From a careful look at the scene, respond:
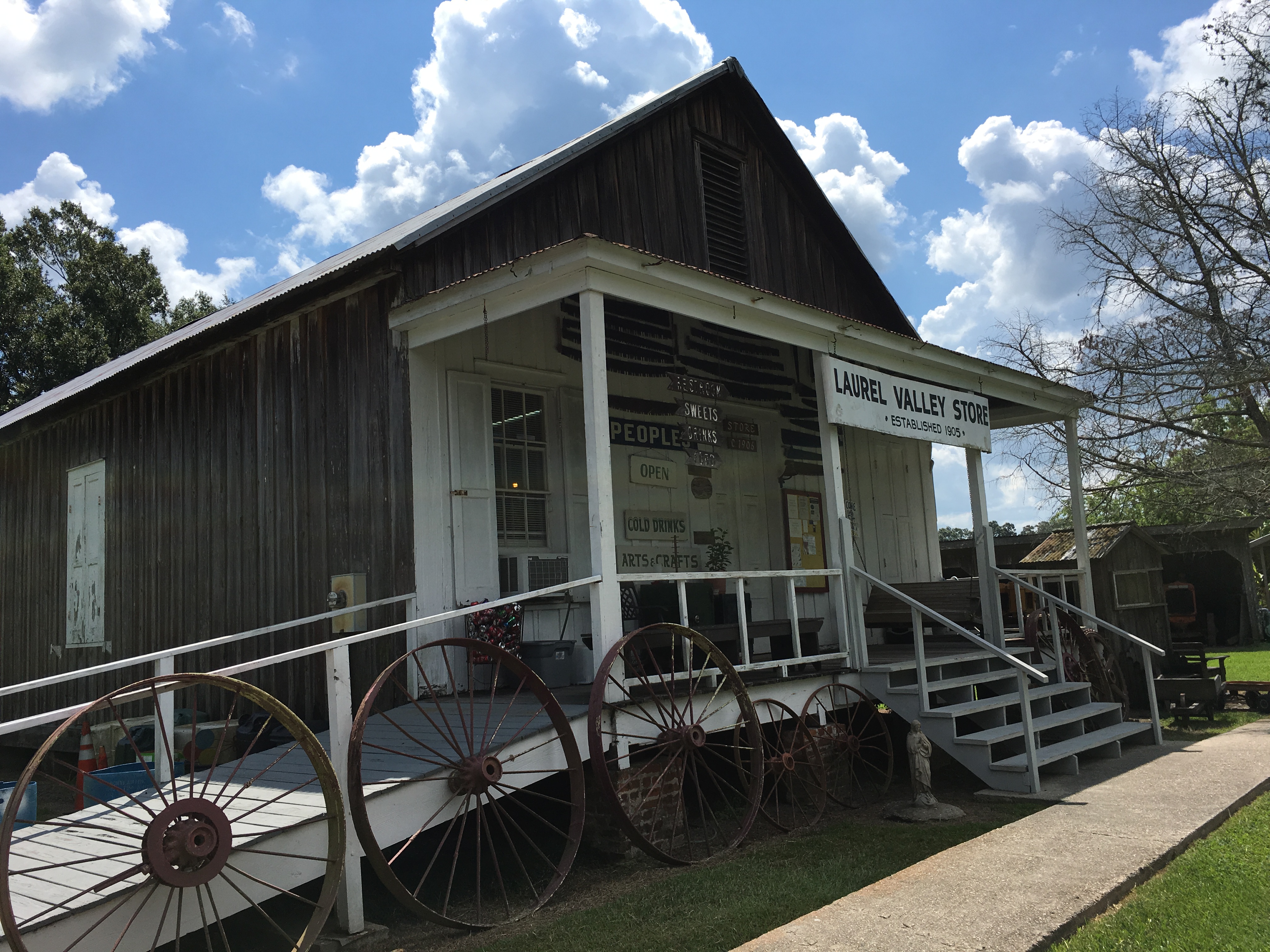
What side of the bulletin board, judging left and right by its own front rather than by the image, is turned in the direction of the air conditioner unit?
right

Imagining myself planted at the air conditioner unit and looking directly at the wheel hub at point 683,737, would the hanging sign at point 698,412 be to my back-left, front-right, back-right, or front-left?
front-left

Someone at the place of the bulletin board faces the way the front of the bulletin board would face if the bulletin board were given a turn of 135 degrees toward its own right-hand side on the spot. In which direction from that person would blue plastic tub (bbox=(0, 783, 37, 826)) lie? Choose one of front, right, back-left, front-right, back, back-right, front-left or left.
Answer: front-left

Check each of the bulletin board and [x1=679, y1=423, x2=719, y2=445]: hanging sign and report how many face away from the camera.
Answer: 0

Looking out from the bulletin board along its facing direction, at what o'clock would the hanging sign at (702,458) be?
The hanging sign is roughly at 2 o'clock from the bulletin board.

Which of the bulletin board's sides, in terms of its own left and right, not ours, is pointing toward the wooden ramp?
right

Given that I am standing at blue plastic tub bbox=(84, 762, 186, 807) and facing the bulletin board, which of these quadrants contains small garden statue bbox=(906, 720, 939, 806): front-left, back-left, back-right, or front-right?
front-right

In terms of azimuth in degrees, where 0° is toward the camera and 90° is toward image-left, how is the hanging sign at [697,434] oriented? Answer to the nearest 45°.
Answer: approximately 315°

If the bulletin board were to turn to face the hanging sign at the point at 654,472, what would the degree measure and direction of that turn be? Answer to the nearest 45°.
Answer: approximately 90° to its right

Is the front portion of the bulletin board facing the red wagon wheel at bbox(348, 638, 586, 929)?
no

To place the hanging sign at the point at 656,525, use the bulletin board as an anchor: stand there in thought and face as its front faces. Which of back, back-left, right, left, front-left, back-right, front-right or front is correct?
right

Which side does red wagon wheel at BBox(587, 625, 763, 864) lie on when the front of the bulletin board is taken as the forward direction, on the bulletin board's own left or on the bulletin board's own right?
on the bulletin board's own right

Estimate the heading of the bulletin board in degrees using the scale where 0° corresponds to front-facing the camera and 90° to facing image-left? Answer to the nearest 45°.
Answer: approximately 315°

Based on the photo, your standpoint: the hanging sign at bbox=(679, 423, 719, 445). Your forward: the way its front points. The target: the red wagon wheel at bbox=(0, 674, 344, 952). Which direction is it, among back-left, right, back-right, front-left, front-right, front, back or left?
right

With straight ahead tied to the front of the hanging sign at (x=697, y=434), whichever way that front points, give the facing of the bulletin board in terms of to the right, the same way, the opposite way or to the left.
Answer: the same way
